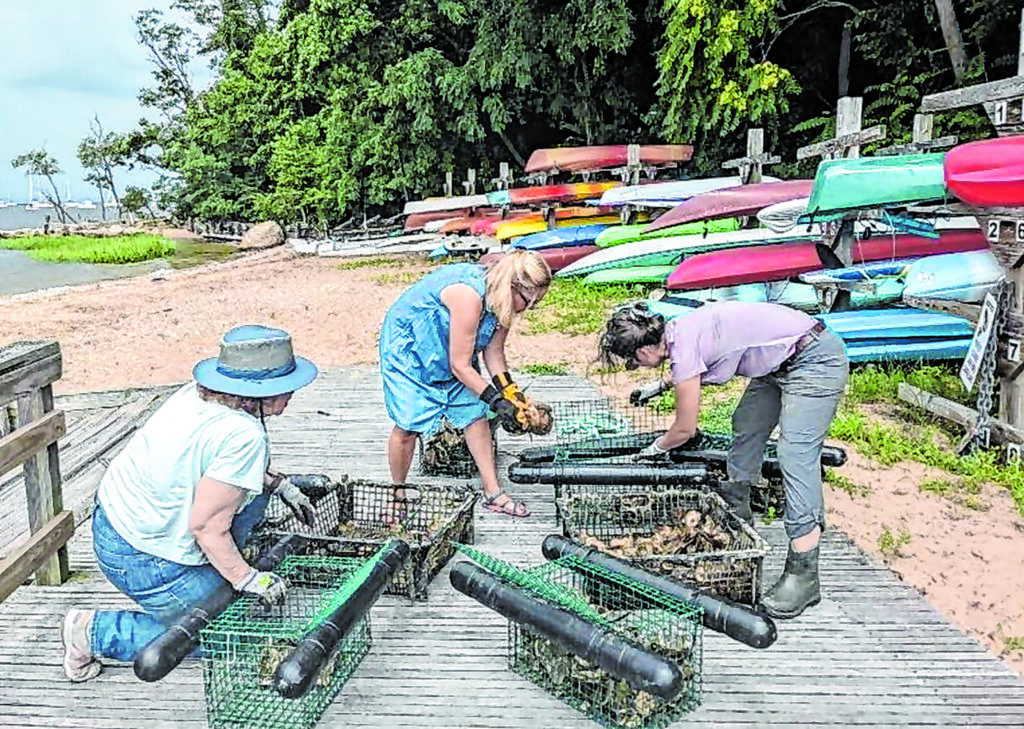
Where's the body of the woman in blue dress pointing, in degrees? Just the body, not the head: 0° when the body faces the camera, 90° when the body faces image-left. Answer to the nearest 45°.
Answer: approximately 270°

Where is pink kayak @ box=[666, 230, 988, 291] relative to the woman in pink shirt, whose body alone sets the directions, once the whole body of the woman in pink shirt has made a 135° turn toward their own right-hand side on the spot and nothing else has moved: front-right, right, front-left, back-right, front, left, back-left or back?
front-left

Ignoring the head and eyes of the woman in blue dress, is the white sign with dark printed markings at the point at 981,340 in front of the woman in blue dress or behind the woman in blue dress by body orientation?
in front

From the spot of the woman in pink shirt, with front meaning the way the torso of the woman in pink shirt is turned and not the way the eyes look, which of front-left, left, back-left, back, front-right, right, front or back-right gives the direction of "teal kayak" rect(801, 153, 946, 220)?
right

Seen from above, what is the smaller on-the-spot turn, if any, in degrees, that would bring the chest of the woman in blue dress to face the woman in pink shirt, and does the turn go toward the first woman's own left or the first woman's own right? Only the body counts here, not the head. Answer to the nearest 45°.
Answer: approximately 45° to the first woman's own right

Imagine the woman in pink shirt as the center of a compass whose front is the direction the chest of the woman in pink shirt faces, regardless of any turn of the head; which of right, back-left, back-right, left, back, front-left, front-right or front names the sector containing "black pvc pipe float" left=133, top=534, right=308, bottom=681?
front-left

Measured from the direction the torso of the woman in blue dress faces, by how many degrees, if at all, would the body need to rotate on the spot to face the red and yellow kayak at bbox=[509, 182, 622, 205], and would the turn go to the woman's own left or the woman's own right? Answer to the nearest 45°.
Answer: approximately 90° to the woman's own left

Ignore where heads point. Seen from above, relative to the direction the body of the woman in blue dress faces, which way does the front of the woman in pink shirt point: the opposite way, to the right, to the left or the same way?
the opposite way

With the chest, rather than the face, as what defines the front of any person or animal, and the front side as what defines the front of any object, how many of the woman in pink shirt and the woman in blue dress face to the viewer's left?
1

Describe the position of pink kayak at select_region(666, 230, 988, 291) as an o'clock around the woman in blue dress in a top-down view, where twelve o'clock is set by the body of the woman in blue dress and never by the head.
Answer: The pink kayak is roughly at 10 o'clock from the woman in blue dress.

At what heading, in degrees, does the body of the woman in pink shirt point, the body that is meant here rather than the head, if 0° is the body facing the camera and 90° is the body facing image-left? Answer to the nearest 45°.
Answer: approximately 90°

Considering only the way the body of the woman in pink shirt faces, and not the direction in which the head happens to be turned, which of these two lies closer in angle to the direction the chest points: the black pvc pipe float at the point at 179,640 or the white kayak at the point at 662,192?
the black pvc pipe float

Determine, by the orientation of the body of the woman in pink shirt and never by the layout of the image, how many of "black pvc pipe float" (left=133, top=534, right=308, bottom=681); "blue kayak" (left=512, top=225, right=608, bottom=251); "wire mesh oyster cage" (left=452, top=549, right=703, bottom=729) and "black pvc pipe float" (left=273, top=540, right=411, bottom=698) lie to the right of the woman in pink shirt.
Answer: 1

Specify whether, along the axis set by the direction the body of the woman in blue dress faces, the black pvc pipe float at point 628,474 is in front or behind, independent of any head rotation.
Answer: in front
